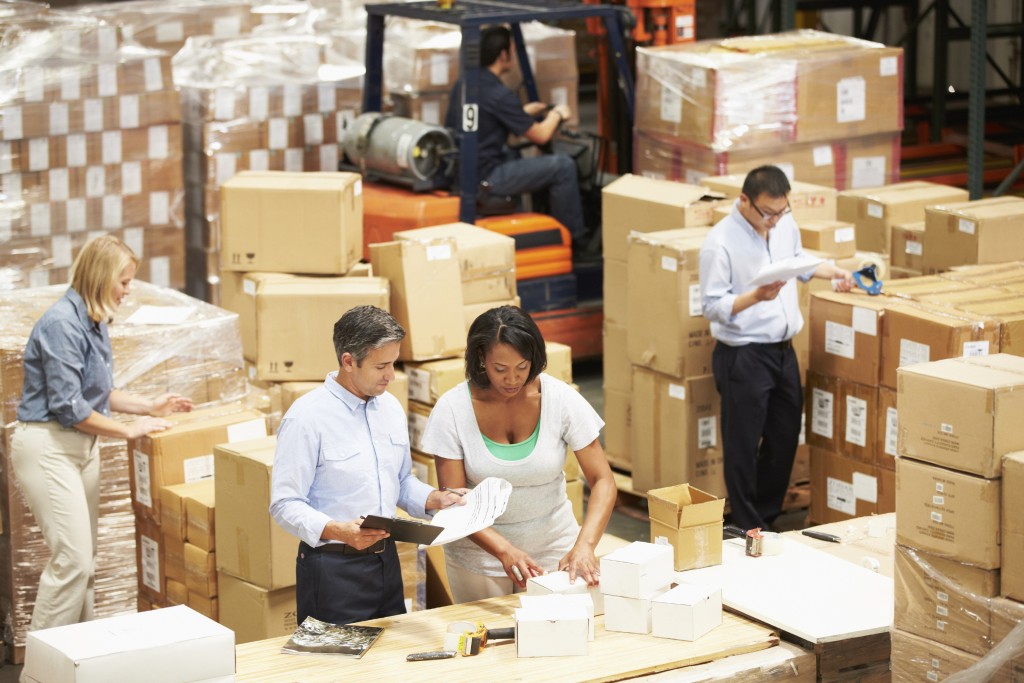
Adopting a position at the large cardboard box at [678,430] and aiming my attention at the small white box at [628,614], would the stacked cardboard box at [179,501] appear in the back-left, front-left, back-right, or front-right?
front-right

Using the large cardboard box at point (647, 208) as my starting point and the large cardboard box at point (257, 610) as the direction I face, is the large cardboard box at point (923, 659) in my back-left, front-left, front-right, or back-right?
front-left

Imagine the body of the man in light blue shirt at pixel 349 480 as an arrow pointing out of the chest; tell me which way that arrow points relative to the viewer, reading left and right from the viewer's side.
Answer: facing the viewer and to the right of the viewer

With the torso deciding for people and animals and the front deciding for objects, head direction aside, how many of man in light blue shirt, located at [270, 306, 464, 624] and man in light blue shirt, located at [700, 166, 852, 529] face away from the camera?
0

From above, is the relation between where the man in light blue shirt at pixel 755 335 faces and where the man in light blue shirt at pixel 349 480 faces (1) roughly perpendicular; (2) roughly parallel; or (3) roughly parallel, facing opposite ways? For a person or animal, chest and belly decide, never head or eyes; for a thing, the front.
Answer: roughly parallel

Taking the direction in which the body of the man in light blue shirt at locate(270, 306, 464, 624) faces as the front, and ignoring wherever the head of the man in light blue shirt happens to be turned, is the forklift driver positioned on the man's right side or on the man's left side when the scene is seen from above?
on the man's left side

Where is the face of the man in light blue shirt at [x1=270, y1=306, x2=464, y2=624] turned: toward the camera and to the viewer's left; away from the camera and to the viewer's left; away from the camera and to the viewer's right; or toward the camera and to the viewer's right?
toward the camera and to the viewer's right

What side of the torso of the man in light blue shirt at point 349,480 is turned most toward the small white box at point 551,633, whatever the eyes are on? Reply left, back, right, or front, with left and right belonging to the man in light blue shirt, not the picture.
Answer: front

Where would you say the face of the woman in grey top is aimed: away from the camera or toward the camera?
toward the camera

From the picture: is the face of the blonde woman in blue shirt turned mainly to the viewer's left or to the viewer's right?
to the viewer's right

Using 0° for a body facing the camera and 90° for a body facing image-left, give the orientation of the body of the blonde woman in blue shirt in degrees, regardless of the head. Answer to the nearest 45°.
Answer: approximately 270°
